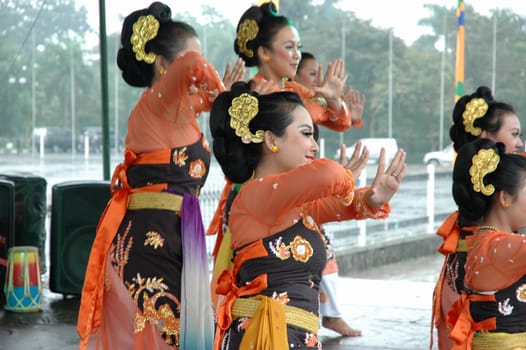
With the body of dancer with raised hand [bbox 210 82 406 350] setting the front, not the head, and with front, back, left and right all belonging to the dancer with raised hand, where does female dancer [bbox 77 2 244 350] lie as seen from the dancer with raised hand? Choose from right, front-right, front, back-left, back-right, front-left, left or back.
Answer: back-left

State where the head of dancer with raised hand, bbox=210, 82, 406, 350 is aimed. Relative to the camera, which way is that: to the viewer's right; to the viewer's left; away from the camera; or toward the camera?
to the viewer's right

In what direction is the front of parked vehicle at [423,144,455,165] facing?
to the viewer's left

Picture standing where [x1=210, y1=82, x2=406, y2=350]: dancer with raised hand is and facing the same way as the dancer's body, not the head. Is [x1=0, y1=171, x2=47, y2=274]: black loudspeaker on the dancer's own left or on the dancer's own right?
on the dancer's own left

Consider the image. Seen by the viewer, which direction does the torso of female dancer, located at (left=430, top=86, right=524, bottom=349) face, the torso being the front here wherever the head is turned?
to the viewer's right

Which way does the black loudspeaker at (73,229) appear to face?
toward the camera

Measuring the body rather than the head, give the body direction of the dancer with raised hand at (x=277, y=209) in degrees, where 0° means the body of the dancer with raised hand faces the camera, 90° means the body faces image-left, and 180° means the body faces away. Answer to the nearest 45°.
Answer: approximately 270°

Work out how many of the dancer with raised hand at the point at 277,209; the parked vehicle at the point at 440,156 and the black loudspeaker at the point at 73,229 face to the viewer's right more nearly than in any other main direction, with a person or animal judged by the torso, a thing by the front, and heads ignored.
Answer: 1

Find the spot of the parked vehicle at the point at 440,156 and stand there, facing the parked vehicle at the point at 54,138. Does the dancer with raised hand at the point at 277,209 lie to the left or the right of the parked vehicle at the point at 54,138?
left

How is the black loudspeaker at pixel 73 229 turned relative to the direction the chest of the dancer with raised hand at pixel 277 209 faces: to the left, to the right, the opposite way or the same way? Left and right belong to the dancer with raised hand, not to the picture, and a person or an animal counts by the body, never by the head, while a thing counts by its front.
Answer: to the right

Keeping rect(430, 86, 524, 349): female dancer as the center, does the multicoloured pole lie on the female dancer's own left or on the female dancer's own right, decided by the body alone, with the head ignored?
on the female dancer's own left

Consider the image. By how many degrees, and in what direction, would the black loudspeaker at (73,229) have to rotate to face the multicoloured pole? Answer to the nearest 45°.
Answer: approximately 135° to its left

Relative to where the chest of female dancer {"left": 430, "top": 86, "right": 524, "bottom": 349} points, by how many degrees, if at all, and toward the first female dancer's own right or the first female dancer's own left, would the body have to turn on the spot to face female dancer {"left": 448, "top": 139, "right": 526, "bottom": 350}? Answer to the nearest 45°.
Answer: approximately 90° to the first female dancer's own right
